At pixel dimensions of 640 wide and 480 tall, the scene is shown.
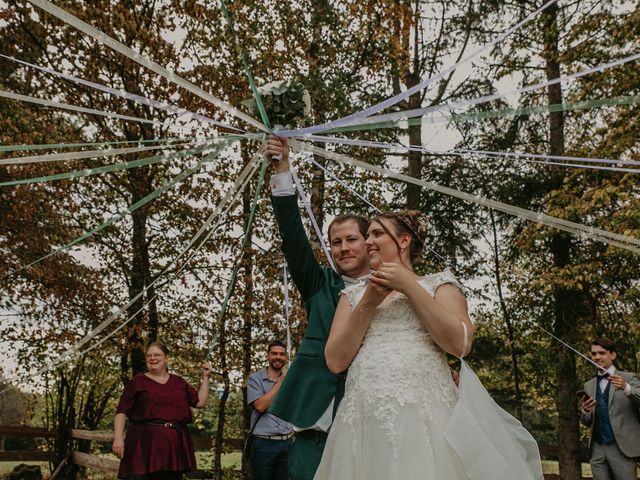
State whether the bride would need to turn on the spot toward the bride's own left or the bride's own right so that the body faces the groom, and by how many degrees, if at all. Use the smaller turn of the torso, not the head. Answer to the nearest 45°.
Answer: approximately 90° to the bride's own right

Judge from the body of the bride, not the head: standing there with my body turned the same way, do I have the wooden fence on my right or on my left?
on my right

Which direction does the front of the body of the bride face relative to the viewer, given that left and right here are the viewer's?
facing the viewer and to the left of the viewer

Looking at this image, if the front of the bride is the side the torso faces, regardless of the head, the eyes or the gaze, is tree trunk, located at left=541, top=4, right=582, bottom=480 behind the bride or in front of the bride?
behind

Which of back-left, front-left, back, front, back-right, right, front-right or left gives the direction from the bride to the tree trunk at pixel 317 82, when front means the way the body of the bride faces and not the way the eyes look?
back-right

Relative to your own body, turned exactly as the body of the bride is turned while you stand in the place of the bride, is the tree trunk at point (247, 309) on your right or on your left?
on your right

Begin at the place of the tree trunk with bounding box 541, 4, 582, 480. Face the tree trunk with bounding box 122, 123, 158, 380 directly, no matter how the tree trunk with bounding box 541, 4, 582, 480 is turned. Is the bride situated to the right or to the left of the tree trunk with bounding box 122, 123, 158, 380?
left

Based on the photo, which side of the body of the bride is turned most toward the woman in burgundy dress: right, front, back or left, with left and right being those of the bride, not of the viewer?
right
